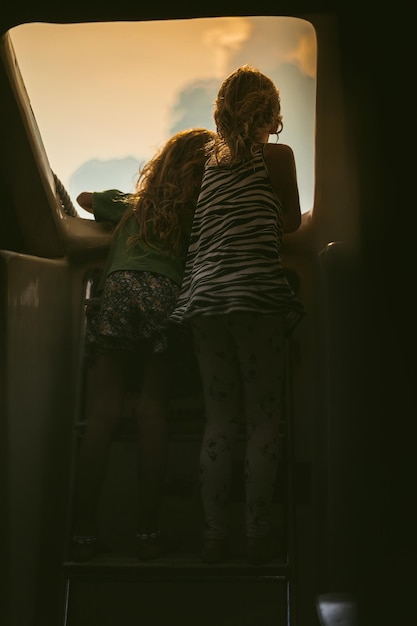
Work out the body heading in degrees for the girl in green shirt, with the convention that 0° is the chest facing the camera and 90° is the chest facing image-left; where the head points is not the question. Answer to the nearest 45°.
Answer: approximately 180°
